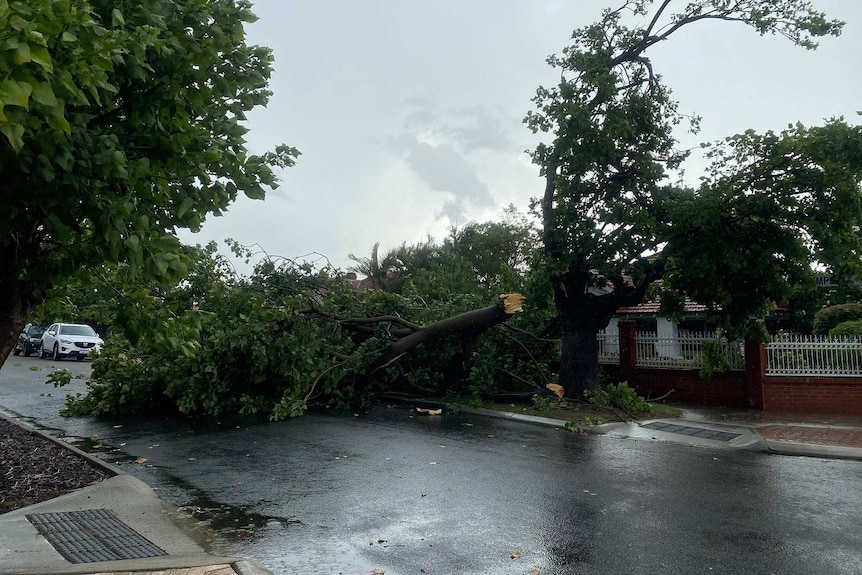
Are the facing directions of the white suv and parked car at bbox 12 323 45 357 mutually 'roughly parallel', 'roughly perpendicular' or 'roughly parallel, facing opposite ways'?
roughly parallel

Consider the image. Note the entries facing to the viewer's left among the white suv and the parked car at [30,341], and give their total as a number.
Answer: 0

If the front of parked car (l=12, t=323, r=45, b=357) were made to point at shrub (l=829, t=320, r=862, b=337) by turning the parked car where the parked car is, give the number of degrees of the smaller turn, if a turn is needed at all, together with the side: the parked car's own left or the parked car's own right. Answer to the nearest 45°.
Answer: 0° — it already faces it

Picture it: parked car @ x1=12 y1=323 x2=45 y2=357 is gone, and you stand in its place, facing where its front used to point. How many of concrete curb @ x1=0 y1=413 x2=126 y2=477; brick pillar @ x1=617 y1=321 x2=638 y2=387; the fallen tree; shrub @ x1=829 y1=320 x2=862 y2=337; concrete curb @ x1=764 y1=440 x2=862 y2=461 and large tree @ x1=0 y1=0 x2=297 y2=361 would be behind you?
0

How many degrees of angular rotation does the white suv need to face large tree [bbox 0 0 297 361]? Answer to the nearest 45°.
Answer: approximately 45° to its right

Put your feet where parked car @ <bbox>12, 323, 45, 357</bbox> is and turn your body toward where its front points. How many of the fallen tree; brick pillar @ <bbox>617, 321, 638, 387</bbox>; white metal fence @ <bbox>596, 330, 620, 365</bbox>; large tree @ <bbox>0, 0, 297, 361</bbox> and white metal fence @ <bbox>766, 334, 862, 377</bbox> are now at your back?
0

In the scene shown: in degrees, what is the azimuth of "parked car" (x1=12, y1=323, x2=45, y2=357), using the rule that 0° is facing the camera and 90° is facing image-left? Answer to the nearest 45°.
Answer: approximately 315°

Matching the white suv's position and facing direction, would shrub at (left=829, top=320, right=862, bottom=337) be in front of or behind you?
in front

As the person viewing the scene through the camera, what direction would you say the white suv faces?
facing the viewer and to the right of the viewer

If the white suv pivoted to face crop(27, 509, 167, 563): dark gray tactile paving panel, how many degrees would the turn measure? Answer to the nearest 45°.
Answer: approximately 45° to its right

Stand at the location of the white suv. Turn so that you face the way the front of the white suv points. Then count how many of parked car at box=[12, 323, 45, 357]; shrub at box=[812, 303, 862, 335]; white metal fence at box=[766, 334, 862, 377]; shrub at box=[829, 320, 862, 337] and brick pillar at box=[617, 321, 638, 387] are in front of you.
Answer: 4

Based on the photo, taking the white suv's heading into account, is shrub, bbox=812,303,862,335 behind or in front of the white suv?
in front

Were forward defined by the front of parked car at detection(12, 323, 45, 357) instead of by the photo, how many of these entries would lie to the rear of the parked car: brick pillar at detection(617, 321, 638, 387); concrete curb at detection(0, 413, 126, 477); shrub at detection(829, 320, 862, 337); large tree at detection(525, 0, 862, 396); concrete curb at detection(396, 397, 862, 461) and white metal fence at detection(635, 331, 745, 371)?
0

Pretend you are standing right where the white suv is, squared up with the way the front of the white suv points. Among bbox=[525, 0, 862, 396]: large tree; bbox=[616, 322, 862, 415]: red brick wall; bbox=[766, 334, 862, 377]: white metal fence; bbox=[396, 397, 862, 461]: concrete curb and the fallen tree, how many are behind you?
0

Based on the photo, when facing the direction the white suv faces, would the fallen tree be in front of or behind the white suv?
in front

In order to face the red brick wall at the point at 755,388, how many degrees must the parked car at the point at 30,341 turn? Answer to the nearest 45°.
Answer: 0° — it already faces it

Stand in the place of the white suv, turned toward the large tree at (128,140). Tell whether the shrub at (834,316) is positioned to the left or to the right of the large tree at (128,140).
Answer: left
